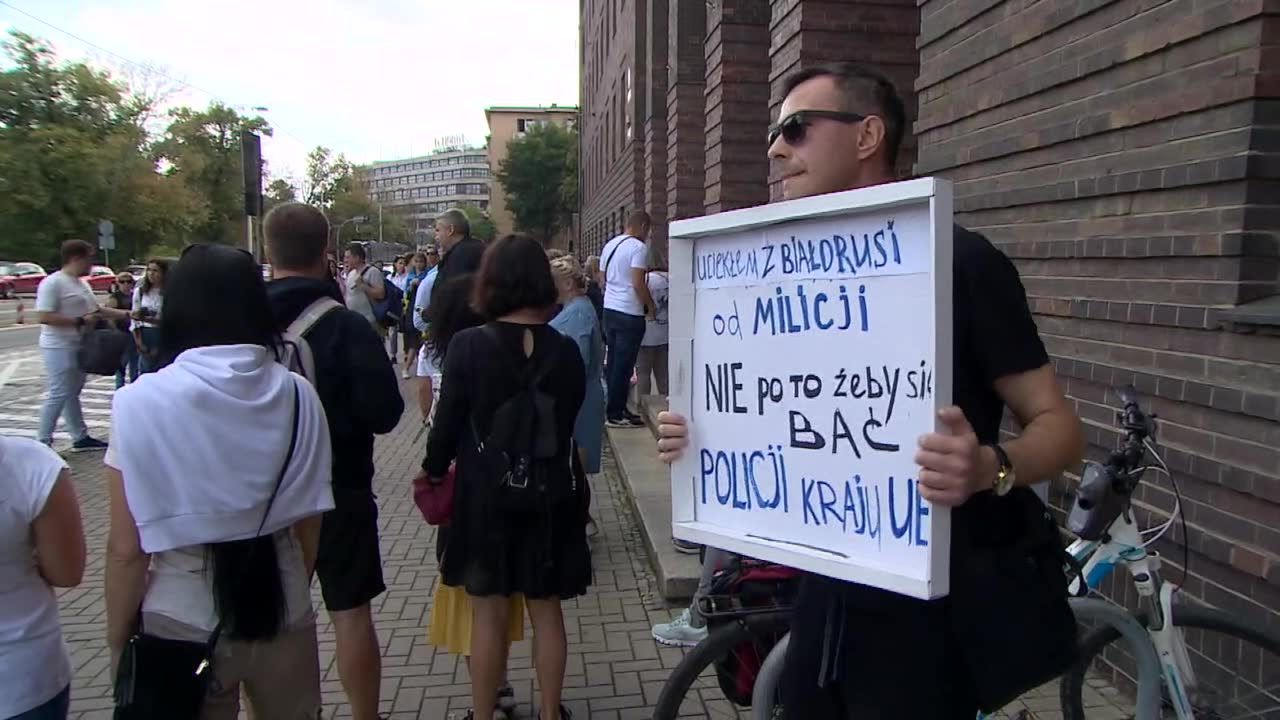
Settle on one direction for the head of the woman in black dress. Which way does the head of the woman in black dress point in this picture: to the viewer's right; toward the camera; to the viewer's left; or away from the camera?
away from the camera

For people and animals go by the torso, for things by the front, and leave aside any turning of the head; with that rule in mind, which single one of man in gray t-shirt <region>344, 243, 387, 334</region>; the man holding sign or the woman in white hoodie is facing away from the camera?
the woman in white hoodie

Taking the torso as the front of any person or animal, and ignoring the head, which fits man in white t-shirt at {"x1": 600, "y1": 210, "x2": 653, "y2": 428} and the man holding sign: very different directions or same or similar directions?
very different directions

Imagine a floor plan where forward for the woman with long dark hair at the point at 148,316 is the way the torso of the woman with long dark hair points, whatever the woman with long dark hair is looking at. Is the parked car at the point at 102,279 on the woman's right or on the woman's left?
on the woman's right

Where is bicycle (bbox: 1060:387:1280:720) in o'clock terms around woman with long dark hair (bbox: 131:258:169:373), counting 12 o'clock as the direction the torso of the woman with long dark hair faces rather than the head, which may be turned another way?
The bicycle is roughly at 10 o'clock from the woman with long dark hair.

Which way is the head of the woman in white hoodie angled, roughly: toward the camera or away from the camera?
away from the camera

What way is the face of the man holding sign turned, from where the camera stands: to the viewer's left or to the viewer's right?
to the viewer's left

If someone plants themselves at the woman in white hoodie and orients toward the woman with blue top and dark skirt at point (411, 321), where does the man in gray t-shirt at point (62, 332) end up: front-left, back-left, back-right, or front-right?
front-left

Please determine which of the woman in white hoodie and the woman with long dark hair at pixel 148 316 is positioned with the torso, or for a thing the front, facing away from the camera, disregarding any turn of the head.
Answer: the woman in white hoodie

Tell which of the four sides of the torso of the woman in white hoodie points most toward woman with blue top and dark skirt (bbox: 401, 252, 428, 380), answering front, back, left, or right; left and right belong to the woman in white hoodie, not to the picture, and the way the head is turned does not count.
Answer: front

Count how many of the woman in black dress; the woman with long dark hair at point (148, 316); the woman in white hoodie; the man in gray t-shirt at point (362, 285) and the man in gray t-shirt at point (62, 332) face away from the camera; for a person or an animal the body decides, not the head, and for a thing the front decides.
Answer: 2

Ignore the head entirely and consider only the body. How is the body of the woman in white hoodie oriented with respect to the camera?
away from the camera

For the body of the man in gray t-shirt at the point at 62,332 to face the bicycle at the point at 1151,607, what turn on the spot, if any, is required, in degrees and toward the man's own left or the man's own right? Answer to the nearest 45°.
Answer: approximately 90° to the man's own right

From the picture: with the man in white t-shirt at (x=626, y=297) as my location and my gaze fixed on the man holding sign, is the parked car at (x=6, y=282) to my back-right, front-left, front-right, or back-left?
back-right

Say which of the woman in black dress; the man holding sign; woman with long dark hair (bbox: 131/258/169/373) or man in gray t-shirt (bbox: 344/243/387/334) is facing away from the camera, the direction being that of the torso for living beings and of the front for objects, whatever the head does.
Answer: the woman in black dress

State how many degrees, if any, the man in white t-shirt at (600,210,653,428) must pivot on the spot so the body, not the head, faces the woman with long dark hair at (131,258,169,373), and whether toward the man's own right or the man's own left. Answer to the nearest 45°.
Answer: approximately 135° to the man's own left

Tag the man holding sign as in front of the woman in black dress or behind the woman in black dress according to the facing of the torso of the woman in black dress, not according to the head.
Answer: behind
